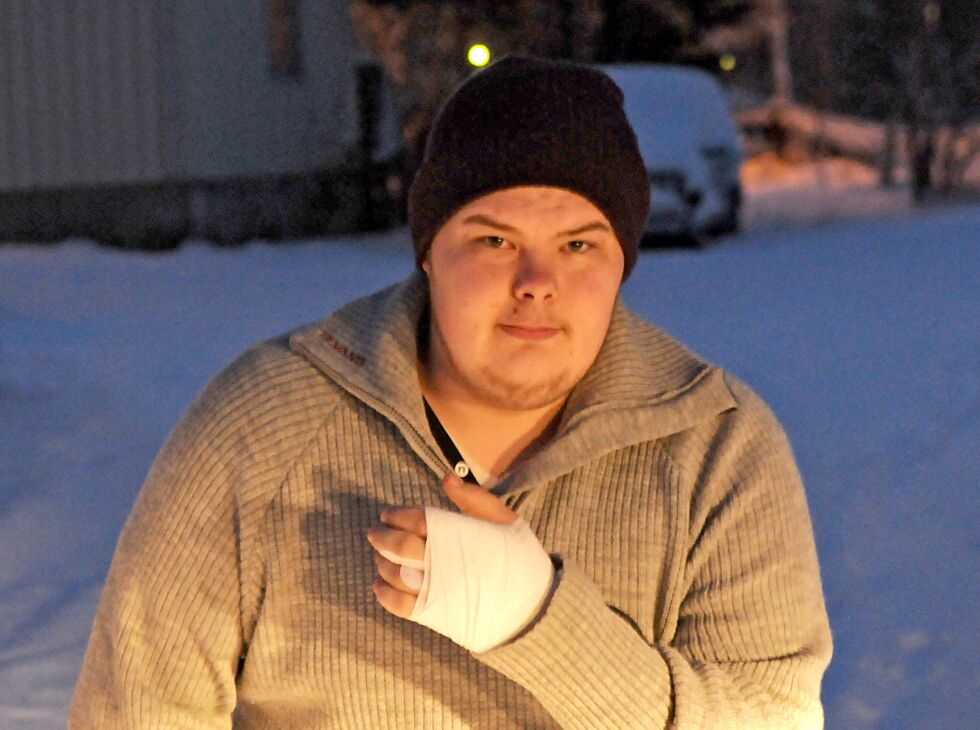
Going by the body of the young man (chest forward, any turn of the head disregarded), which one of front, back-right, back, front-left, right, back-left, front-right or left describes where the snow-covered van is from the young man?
back

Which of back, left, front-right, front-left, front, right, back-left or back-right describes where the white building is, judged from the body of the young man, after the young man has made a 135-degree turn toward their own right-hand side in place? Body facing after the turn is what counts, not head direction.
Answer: front-right

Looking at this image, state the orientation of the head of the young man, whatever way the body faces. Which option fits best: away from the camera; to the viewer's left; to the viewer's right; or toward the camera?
toward the camera

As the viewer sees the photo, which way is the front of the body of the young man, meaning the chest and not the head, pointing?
toward the camera
